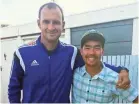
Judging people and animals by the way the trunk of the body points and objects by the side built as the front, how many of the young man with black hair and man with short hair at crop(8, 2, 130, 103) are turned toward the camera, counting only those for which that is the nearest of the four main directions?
2

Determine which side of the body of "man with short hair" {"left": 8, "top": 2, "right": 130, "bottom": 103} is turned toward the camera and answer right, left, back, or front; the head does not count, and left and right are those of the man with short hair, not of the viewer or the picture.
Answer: front

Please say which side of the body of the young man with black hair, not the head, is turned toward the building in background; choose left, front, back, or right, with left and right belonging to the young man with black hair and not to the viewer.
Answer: back
